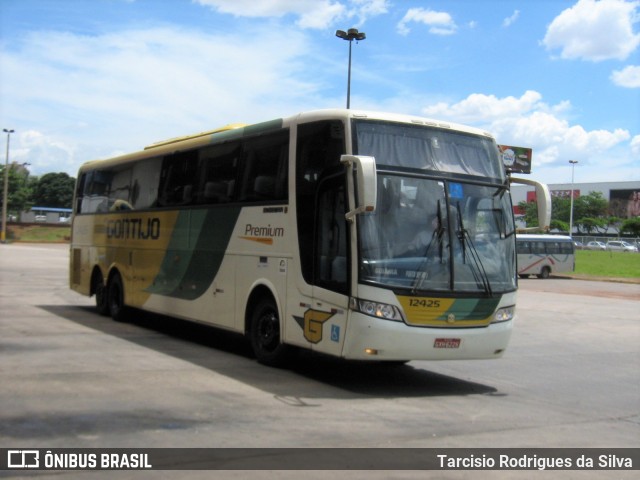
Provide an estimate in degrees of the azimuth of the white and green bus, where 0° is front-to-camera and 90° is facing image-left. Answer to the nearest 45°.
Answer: approximately 315°
